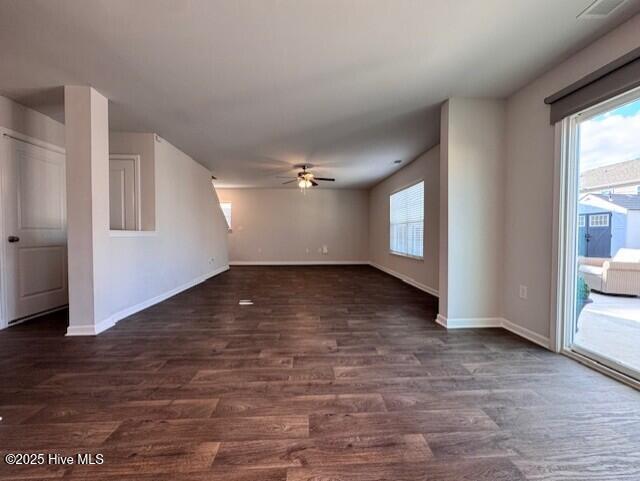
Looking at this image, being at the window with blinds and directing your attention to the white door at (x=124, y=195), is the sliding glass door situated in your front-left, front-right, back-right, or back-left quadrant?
front-left

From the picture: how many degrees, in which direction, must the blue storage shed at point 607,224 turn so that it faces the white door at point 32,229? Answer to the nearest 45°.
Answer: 0° — it already faces it

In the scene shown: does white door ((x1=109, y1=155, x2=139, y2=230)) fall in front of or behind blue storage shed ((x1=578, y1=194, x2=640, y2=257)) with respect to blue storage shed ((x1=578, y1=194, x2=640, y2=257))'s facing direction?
in front

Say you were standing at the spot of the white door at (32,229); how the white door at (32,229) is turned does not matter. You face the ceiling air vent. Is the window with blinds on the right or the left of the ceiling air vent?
left

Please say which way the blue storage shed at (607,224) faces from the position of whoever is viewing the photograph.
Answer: facing the viewer and to the left of the viewer

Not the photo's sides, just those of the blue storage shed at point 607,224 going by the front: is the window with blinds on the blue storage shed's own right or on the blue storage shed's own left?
on the blue storage shed's own right
